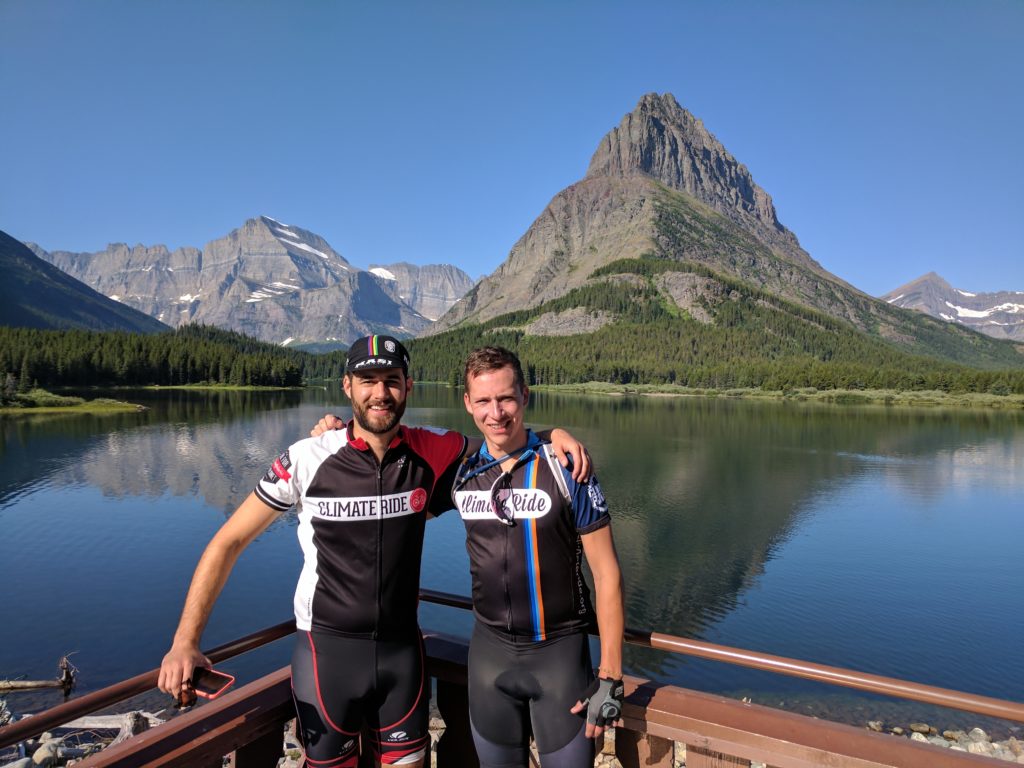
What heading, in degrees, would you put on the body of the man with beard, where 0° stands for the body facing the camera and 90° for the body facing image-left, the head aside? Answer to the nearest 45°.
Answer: approximately 0°

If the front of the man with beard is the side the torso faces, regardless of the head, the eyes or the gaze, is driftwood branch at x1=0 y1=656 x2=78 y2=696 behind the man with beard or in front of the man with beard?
behind

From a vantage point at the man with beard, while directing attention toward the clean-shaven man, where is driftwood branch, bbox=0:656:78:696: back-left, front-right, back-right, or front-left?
back-left

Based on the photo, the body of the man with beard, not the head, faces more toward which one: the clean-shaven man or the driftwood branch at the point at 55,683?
the clean-shaven man
